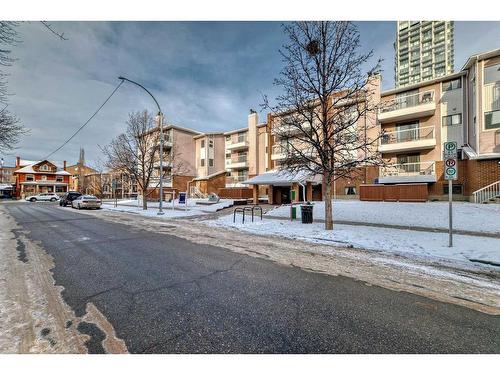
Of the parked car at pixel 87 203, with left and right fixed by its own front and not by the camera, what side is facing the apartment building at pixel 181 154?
right

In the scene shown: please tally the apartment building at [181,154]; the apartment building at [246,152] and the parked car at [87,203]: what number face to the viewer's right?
0

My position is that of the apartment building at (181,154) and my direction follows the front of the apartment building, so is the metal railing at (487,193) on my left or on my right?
on my left

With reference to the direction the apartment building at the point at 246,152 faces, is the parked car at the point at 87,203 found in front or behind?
in front

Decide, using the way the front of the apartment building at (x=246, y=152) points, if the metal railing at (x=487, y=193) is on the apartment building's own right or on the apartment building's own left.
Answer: on the apartment building's own left

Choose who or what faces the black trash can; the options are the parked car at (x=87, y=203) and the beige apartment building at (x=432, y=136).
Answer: the beige apartment building

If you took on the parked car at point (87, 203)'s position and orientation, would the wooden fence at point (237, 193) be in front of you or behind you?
behind

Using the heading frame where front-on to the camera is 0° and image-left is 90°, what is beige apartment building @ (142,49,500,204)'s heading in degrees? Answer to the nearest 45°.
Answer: approximately 45°

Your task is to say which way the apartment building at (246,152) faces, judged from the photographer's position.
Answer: facing the viewer and to the left of the viewer

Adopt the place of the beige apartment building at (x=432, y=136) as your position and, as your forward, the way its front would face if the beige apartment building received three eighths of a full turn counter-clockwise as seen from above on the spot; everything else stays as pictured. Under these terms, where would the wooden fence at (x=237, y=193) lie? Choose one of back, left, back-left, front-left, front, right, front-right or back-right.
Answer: back

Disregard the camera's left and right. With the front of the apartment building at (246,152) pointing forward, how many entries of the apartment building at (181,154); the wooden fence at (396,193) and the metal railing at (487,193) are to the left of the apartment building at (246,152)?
2

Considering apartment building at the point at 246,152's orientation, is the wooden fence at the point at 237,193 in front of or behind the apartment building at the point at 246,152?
in front

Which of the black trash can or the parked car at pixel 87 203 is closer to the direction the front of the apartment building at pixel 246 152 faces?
the parked car

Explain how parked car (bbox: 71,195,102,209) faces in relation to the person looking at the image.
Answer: facing away from the viewer and to the left of the viewer
